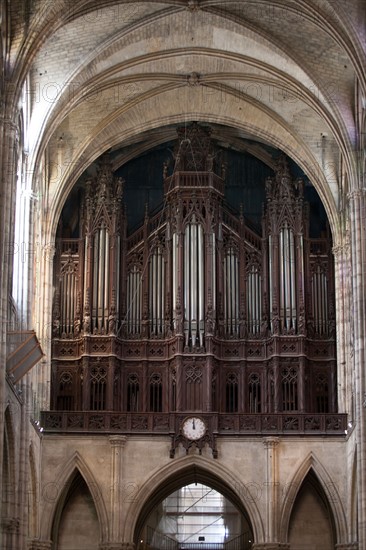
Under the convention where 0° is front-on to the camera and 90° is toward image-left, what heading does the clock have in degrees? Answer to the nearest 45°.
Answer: approximately 0°

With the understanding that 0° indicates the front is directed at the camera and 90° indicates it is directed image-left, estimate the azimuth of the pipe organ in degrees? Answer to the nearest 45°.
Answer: approximately 0°

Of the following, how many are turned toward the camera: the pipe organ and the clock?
2
